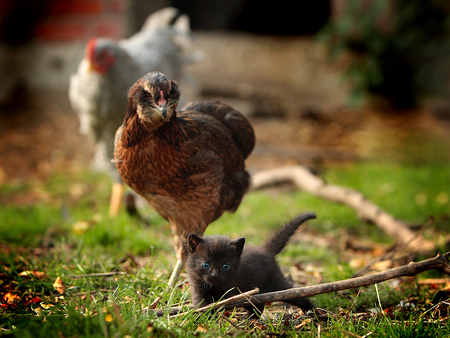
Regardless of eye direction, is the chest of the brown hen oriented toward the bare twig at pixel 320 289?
no

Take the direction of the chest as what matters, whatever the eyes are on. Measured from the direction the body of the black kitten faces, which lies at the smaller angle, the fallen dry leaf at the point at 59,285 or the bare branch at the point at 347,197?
the fallen dry leaf

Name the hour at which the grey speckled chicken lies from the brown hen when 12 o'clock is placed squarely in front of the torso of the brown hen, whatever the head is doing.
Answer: The grey speckled chicken is roughly at 4 o'clock from the brown hen.

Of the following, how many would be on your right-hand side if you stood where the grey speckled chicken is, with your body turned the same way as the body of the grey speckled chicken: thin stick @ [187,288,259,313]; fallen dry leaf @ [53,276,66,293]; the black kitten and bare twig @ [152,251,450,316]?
0

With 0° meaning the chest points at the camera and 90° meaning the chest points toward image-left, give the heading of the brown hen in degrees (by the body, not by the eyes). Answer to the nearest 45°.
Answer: approximately 45°

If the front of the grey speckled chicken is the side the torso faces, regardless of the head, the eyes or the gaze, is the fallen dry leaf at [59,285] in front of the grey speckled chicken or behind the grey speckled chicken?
in front

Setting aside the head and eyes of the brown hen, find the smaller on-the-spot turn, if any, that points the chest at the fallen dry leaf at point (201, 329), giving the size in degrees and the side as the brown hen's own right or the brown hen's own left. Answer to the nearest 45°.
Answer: approximately 45° to the brown hen's own left

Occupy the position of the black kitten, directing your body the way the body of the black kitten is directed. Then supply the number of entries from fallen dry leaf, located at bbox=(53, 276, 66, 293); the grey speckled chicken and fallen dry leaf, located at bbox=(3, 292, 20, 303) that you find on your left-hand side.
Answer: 0

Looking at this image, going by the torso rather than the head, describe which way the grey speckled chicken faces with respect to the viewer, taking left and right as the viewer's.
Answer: facing the viewer and to the left of the viewer

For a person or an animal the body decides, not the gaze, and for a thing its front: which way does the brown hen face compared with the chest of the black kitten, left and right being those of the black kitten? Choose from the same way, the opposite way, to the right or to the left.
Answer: the same way

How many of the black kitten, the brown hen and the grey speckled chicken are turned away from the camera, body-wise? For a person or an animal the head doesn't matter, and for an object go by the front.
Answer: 0

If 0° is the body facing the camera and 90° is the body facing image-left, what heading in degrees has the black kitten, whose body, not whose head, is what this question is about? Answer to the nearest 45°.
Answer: approximately 45°

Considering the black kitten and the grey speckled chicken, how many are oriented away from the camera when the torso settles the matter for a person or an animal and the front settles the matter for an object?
0

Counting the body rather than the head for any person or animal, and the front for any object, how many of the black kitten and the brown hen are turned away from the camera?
0
